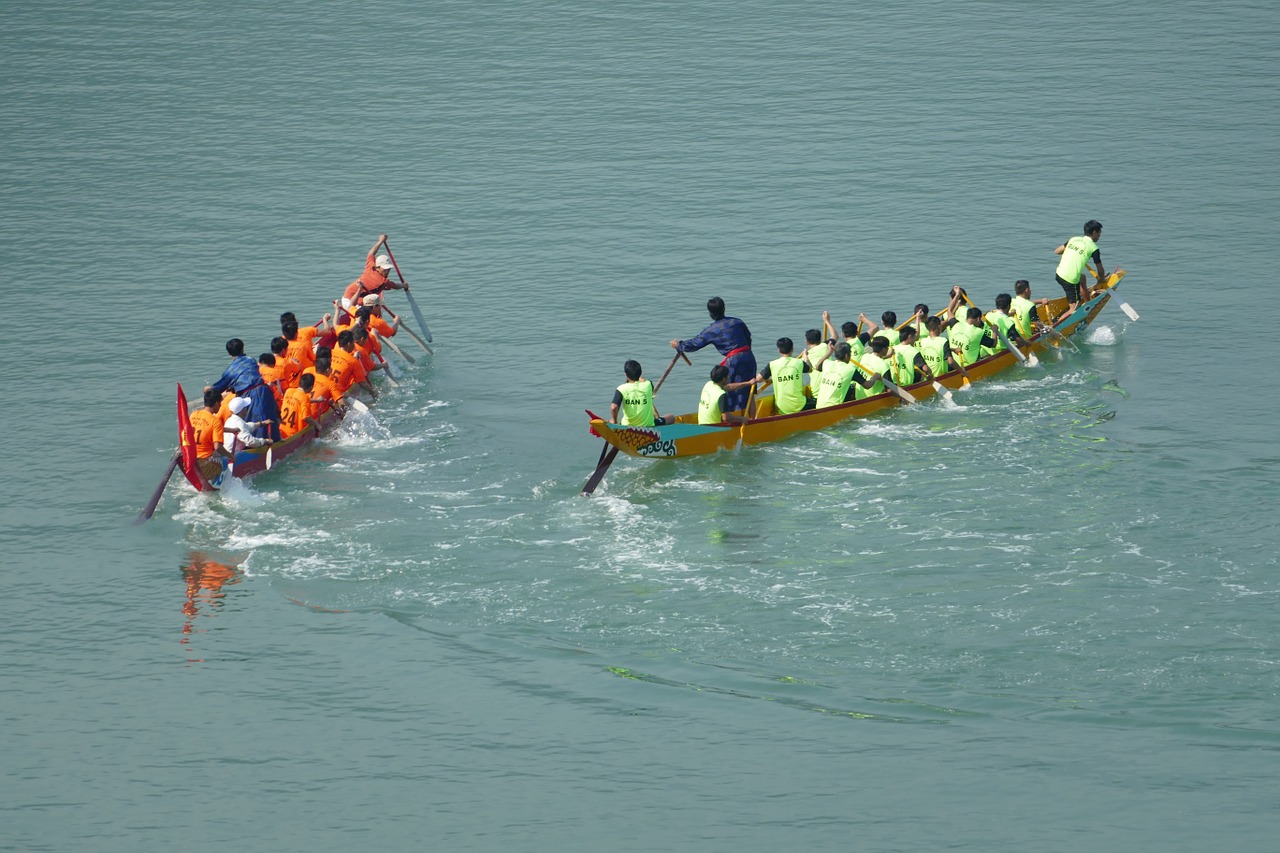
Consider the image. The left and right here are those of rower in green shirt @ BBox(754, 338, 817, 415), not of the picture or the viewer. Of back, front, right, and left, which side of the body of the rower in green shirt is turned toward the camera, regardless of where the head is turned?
back

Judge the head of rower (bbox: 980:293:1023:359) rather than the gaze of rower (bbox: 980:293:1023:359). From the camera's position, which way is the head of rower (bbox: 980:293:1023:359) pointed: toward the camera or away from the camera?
away from the camera

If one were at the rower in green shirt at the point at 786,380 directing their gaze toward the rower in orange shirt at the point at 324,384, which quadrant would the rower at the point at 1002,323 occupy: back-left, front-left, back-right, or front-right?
back-right
